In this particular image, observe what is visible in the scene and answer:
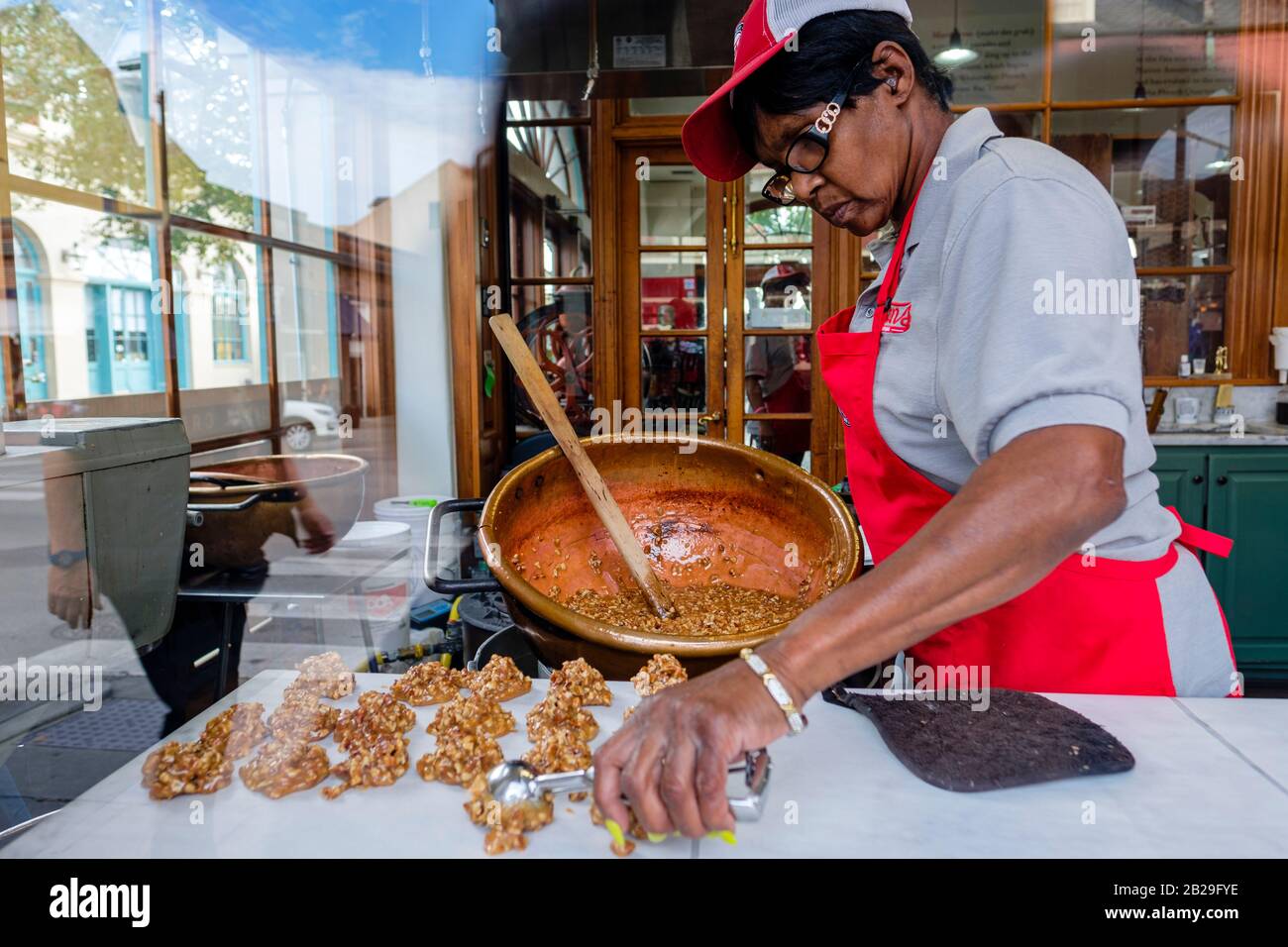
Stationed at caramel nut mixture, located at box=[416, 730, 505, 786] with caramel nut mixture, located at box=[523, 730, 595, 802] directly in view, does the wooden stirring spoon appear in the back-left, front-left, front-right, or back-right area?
front-left

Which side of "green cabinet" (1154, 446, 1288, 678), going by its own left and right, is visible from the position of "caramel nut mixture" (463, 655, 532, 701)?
front

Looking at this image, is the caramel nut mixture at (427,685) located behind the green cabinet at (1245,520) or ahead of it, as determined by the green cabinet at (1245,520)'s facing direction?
ahead

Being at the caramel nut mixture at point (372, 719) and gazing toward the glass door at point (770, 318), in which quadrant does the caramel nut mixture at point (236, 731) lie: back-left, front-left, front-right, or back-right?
back-left

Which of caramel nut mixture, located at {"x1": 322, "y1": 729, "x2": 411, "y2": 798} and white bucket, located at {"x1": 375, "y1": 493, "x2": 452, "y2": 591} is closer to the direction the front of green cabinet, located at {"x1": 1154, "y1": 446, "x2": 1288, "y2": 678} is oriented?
the caramel nut mixture

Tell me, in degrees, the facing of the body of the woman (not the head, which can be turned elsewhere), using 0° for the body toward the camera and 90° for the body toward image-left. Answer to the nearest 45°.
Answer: approximately 90°

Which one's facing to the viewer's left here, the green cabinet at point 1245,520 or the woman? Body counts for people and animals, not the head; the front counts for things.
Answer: the woman

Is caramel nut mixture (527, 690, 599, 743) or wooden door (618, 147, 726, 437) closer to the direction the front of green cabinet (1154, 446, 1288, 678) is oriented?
the caramel nut mixture

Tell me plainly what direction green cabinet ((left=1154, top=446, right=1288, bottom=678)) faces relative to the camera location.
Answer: facing the viewer

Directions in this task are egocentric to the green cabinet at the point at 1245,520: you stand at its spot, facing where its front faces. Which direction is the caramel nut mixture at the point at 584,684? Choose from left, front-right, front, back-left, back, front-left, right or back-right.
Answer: front

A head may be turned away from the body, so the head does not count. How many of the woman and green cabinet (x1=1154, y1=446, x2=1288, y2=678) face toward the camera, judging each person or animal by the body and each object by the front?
1

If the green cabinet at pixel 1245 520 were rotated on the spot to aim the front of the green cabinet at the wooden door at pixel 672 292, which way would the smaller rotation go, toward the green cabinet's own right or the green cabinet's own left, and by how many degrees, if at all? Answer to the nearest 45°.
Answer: approximately 90° to the green cabinet's own right

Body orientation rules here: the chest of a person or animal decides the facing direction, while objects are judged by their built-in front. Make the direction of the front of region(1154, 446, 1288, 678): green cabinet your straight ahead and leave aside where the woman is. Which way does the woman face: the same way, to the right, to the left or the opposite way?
to the right

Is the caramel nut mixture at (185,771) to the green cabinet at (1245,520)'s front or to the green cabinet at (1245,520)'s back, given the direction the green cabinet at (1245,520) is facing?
to the front

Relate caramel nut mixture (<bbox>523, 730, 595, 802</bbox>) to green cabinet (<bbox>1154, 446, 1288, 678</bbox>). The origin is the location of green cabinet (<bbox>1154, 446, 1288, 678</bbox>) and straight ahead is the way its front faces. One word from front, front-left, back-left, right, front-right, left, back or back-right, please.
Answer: front

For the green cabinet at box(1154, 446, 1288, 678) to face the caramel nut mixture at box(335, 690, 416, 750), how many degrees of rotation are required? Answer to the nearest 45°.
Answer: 0° — it already faces it

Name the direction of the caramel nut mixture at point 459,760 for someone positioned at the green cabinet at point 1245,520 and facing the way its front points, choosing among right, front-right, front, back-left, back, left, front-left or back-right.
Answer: front
